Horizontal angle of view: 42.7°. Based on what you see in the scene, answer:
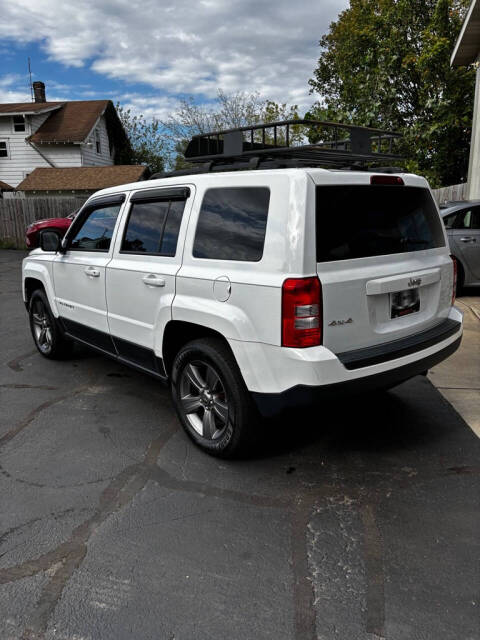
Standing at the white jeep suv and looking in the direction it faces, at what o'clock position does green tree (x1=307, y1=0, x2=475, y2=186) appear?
The green tree is roughly at 2 o'clock from the white jeep suv.

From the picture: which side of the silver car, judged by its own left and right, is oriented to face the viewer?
right

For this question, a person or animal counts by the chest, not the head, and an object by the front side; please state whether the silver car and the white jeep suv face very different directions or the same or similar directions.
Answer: very different directions

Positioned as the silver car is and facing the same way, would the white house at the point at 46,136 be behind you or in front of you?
behind

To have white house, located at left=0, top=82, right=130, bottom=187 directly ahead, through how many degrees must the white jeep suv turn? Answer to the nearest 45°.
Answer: approximately 45° to its right

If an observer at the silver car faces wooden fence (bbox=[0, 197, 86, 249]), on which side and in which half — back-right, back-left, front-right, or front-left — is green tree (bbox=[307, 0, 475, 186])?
front-right

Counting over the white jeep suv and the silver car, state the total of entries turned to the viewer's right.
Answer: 1

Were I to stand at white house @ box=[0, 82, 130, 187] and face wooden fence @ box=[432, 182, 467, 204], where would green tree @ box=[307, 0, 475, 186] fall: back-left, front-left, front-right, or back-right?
front-left

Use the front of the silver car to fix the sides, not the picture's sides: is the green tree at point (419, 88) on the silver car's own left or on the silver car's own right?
on the silver car's own left

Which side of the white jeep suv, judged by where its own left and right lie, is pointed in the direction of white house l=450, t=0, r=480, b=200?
right

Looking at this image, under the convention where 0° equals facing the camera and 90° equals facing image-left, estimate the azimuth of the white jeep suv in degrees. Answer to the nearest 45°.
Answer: approximately 135°

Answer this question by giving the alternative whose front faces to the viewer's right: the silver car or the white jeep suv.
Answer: the silver car

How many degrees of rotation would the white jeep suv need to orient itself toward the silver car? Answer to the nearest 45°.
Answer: approximately 90° to its right

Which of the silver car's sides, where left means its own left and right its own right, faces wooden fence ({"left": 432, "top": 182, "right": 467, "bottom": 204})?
left
